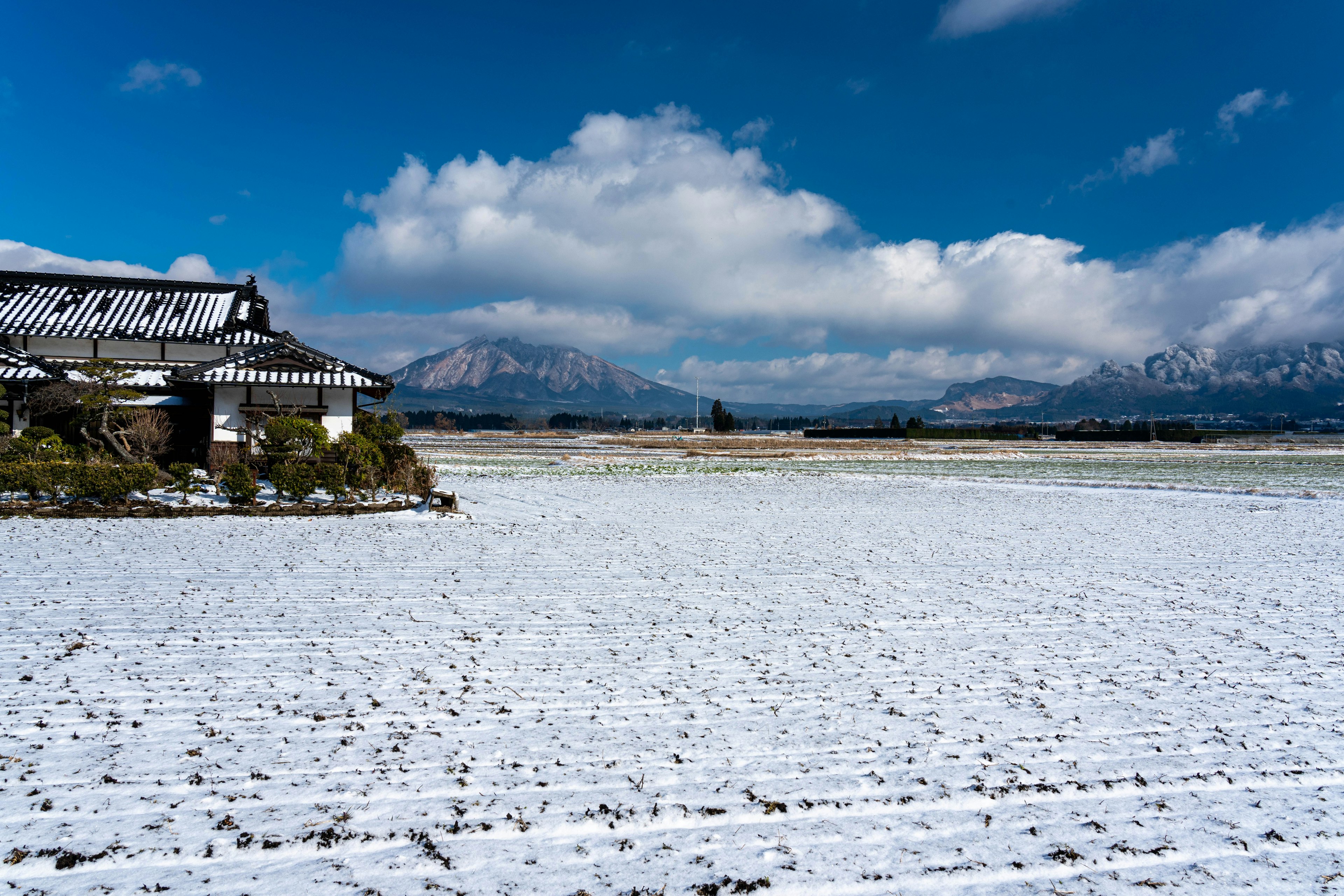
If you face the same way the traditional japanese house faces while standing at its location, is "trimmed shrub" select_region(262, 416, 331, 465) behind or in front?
in front

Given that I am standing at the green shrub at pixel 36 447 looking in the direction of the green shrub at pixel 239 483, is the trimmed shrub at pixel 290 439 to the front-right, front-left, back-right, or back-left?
front-left

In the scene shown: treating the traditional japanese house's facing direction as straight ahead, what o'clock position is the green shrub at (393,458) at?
The green shrub is roughly at 11 o'clock from the traditional japanese house.

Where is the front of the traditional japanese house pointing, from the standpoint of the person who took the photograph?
facing the viewer

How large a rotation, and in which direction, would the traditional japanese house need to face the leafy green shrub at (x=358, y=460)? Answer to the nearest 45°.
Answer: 0° — it already faces it

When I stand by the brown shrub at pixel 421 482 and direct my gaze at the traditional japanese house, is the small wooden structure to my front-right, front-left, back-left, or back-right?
back-left

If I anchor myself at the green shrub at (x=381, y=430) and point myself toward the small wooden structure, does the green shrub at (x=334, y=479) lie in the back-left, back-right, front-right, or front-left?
front-right

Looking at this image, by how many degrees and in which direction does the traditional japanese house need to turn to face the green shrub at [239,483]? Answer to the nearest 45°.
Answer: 0° — it already faces it

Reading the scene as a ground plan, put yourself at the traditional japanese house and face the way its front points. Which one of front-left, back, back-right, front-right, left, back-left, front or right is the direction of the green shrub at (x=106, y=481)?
front

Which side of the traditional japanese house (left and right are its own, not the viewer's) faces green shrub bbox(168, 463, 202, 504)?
front

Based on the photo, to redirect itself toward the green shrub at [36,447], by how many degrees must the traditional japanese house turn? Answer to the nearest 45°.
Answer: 0° — it already faces it

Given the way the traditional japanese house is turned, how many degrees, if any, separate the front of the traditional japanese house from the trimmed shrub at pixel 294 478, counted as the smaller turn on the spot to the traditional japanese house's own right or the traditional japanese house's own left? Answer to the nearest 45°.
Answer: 0° — it already faces it

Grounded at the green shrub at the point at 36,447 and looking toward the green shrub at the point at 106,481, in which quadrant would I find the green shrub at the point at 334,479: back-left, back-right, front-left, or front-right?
front-left

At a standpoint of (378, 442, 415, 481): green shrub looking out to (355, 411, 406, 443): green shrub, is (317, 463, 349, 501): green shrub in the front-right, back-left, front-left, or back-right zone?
back-left

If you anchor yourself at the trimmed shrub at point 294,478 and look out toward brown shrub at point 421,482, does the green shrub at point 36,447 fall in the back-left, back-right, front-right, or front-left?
back-left

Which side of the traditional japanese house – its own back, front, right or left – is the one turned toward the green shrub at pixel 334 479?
front
